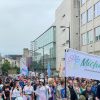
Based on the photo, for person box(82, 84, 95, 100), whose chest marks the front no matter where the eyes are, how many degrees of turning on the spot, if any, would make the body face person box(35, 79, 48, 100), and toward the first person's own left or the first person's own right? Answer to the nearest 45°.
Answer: approximately 135° to the first person's own right

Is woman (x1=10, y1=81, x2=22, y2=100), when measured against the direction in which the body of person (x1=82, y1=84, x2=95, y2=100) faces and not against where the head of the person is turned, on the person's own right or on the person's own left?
on the person's own right

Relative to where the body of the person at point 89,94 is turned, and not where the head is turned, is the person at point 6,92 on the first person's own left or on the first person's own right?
on the first person's own right

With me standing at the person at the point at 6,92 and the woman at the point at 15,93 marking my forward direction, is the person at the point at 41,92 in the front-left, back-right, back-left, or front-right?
front-left

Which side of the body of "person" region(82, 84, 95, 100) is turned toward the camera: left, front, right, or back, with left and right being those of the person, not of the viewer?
front

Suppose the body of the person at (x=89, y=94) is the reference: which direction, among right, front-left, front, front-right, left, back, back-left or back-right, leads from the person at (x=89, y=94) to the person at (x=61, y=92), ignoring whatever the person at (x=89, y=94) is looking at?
right
